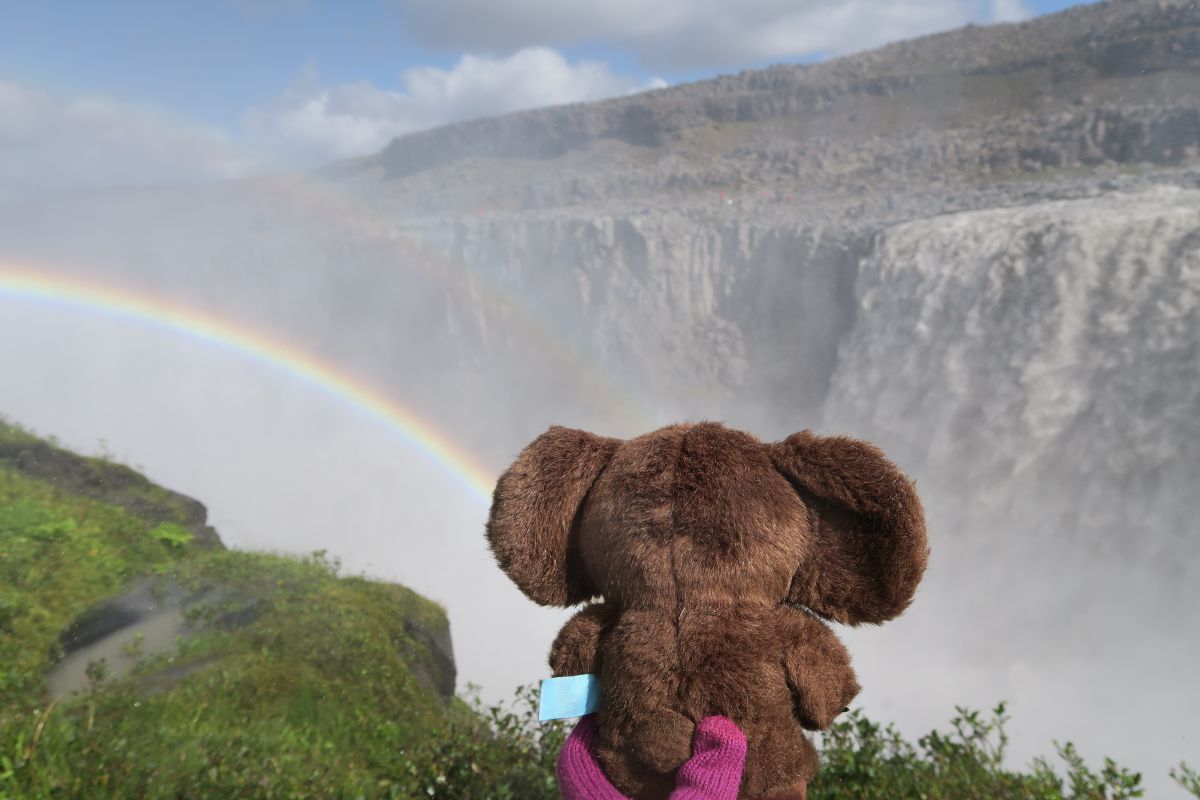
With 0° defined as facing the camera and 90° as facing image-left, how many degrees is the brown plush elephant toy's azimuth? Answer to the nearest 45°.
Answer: approximately 180°
